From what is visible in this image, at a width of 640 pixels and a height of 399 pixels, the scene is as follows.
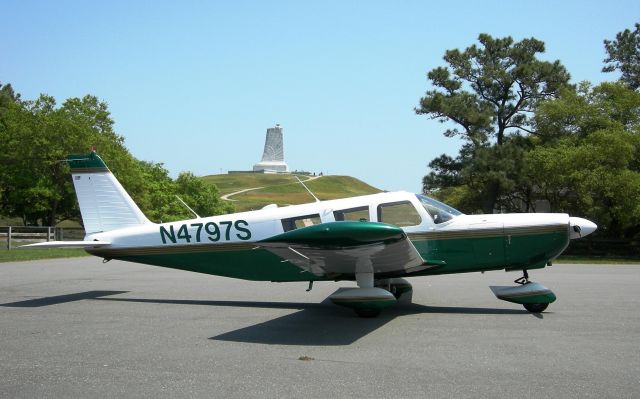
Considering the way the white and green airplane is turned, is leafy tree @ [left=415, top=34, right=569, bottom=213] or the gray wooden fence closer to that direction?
the leafy tree

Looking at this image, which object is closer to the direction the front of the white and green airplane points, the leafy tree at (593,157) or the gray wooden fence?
the leafy tree

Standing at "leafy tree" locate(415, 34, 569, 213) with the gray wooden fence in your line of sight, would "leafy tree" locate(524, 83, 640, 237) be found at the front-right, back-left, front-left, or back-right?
back-left

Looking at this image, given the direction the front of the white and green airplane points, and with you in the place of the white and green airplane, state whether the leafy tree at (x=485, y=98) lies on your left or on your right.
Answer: on your left

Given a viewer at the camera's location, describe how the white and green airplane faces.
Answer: facing to the right of the viewer

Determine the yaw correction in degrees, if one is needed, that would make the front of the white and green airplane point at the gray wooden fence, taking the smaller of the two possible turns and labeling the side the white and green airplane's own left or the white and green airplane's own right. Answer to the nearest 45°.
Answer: approximately 135° to the white and green airplane's own left

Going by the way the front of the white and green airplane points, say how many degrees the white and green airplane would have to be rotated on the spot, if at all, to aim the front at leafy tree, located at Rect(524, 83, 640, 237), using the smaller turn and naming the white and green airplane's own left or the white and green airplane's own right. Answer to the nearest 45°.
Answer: approximately 45° to the white and green airplane's own left
